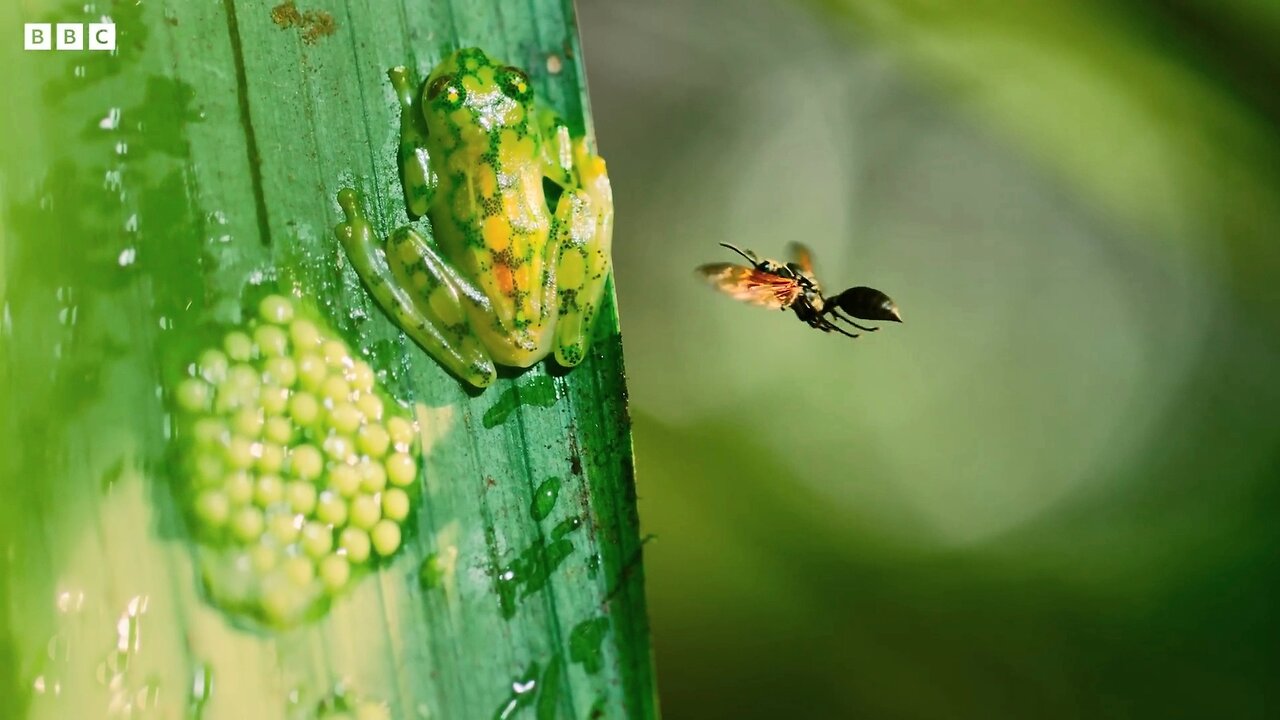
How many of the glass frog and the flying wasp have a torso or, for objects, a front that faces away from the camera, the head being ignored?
1

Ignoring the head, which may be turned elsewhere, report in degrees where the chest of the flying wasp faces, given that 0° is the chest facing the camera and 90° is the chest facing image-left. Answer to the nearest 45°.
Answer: approximately 90°

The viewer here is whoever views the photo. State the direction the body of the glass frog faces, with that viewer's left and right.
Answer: facing away from the viewer

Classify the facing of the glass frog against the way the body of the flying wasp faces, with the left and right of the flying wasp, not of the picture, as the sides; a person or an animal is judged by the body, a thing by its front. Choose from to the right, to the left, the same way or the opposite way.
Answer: to the right
